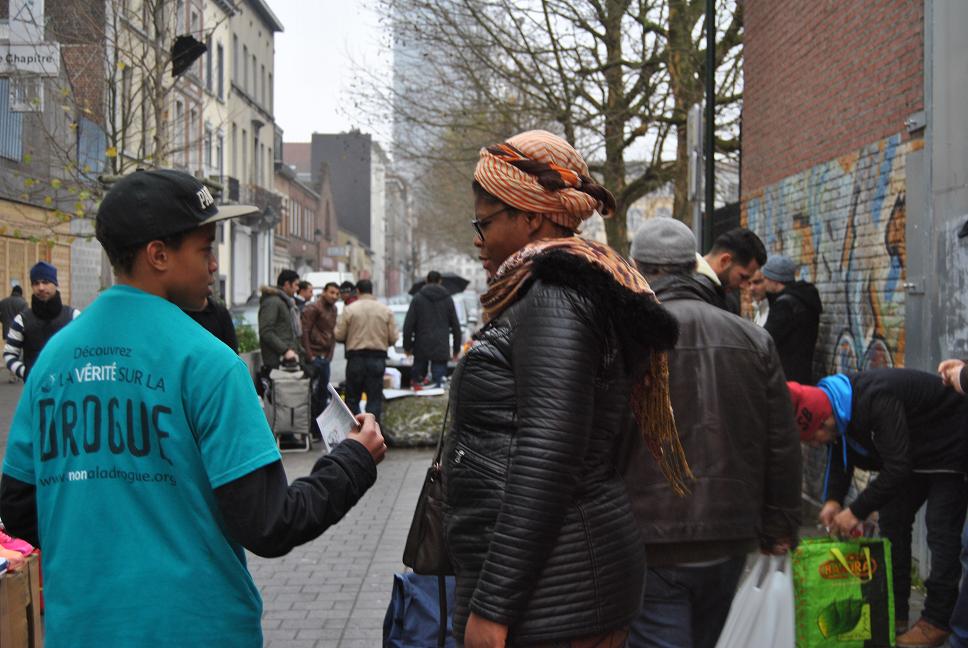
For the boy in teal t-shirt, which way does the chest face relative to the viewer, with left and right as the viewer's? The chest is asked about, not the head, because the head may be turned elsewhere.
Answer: facing away from the viewer and to the right of the viewer

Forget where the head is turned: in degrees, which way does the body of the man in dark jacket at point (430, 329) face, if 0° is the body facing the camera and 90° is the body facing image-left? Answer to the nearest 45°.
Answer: approximately 180°

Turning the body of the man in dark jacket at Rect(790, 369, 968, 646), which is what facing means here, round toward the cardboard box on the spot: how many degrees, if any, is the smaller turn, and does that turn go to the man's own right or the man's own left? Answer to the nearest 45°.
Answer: approximately 45° to the man's own left

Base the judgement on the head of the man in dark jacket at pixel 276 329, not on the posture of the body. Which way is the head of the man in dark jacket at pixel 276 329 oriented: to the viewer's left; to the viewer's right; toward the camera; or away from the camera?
to the viewer's right

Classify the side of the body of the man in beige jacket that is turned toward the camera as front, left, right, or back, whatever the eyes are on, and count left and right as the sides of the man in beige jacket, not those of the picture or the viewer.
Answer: back

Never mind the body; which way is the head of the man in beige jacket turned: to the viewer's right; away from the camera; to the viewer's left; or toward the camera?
away from the camera

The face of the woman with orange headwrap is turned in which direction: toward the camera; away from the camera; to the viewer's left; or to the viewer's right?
to the viewer's left

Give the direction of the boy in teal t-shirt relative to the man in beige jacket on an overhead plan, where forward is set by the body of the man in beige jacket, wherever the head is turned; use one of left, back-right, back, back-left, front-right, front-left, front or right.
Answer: back

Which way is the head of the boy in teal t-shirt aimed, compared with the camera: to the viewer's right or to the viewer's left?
to the viewer's right

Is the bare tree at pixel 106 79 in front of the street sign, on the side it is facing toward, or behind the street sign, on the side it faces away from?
in front
